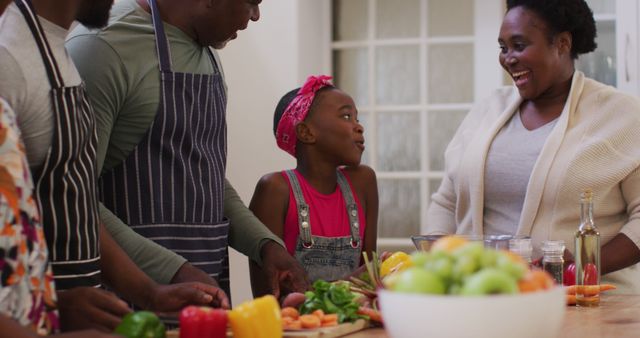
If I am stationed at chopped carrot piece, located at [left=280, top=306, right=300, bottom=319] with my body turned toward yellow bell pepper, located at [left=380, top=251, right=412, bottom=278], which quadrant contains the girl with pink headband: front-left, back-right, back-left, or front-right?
front-left

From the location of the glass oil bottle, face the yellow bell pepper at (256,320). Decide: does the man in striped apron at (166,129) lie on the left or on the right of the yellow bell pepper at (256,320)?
right

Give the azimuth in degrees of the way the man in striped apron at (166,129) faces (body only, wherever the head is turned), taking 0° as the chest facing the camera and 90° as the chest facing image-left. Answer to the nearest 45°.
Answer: approximately 315°

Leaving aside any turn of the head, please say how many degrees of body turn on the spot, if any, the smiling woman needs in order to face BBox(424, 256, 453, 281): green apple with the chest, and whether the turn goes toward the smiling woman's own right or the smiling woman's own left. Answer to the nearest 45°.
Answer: approximately 45° to the smiling woman's own left

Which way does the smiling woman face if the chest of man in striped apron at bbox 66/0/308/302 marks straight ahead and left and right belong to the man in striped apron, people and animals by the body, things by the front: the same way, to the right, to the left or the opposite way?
to the right

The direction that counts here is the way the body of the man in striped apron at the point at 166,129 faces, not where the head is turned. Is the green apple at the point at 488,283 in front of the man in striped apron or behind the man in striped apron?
in front

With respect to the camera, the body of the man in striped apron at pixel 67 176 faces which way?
to the viewer's right

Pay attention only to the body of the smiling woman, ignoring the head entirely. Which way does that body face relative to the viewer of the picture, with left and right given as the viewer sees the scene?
facing the viewer and to the left of the viewer

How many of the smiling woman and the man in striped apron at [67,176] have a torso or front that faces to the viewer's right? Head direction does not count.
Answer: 1

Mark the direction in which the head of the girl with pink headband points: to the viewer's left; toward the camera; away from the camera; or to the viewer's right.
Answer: to the viewer's right

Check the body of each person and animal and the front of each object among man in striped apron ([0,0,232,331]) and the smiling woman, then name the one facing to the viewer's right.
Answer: the man in striped apron
